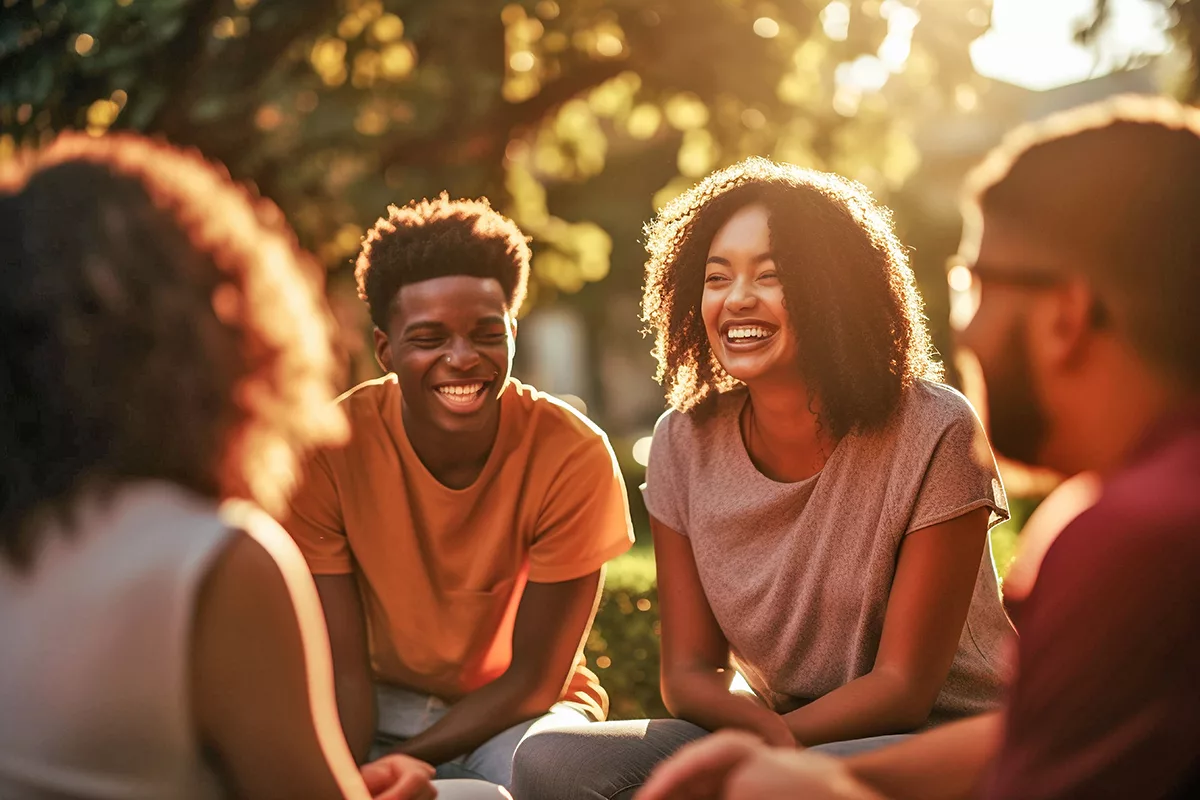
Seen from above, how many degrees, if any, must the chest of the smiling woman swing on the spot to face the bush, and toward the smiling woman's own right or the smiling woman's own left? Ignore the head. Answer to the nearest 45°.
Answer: approximately 135° to the smiling woman's own right

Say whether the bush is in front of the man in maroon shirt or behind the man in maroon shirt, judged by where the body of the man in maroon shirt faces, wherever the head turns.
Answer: in front

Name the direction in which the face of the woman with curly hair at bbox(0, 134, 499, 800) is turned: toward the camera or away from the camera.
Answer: away from the camera

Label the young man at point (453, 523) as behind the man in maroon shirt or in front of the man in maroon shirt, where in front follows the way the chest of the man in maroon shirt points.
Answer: in front

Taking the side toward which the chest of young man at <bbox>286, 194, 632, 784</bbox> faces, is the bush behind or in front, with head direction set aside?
behind

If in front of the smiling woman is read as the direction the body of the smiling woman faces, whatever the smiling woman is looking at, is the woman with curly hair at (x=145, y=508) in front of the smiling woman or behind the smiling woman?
in front

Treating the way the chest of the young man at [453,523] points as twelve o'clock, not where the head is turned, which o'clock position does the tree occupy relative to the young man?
The tree is roughly at 6 o'clock from the young man.

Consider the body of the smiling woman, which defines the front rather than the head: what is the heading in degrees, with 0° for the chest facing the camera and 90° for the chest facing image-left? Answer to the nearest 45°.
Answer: approximately 45°

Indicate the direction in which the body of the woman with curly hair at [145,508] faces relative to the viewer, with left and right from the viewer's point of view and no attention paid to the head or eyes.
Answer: facing away from the viewer and to the right of the viewer

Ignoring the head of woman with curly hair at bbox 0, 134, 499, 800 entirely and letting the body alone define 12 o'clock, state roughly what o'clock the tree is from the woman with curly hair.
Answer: The tree is roughly at 11 o'clock from the woman with curly hair.

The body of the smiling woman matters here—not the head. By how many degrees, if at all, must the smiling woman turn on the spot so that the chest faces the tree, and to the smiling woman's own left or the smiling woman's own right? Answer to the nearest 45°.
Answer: approximately 135° to the smiling woman's own right
